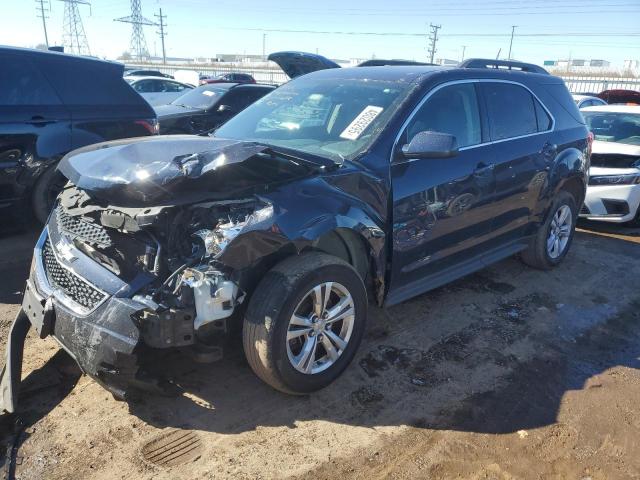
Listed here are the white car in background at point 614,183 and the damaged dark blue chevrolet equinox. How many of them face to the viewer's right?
0

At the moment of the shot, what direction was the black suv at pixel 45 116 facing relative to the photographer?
facing to the left of the viewer

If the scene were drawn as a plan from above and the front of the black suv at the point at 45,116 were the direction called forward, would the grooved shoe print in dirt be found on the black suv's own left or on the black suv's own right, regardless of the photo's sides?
on the black suv's own left

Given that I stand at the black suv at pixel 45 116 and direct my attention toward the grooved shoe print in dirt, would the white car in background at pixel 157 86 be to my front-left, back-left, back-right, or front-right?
back-left

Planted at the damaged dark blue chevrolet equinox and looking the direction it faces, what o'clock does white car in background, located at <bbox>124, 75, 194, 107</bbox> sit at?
The white car in background is roughly at 4 o'clock from the damaged dark blue chevrolet equinox.

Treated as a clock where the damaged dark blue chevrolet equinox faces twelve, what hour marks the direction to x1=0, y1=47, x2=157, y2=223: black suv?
The black suv is roughly at 3 o'clock from the damaged dark blue chevrolet equinox.

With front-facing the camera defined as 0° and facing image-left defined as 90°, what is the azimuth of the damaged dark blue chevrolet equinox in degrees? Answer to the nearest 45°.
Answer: approximately 45°

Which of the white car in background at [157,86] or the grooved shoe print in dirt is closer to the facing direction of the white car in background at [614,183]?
the grooved shoe print in dirt

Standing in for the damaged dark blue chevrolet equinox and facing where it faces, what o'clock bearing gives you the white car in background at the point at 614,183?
The white car in background is roughly at 6 o'clock from the damaged dark blue chevrolet equinox.

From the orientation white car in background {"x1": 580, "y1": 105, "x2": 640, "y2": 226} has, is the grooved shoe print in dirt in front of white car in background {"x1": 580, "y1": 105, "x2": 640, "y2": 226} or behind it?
in front

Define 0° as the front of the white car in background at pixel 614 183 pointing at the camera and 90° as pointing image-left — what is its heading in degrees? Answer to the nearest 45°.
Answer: approximately 45°
